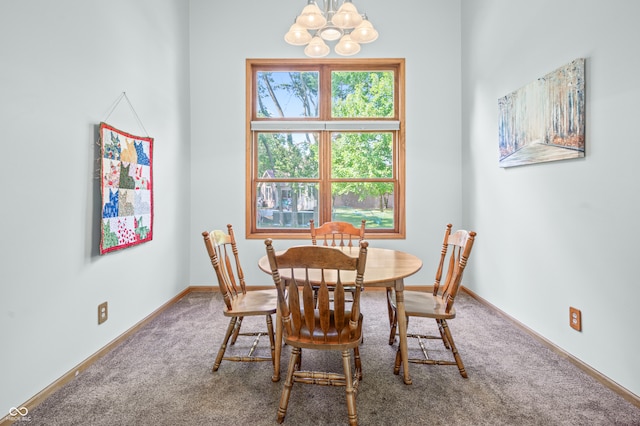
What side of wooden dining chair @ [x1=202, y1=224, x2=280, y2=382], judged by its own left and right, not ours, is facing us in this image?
right

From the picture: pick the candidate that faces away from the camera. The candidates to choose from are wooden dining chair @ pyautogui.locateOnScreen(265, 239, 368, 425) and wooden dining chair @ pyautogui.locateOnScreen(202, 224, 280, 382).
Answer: wooden dining chair @ pyautogui.locateOnScreen(265, 239, 368, 425)

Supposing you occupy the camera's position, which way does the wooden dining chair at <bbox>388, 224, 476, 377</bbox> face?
facing to the left of the viewer

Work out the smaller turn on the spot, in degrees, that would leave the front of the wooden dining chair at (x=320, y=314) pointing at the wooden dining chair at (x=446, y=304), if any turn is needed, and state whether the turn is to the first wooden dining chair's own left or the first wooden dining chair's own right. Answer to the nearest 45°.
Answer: approximately 45° to the first wooden dining chair's own right

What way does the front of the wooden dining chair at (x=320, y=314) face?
away from the camera

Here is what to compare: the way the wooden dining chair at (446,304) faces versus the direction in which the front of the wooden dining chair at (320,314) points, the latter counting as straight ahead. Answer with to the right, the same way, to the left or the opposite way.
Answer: to the left

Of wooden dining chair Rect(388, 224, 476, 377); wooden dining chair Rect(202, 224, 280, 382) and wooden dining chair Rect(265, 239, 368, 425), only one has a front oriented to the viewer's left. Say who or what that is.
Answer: wooden dining chair Rect(388, 224, 476, 377)
